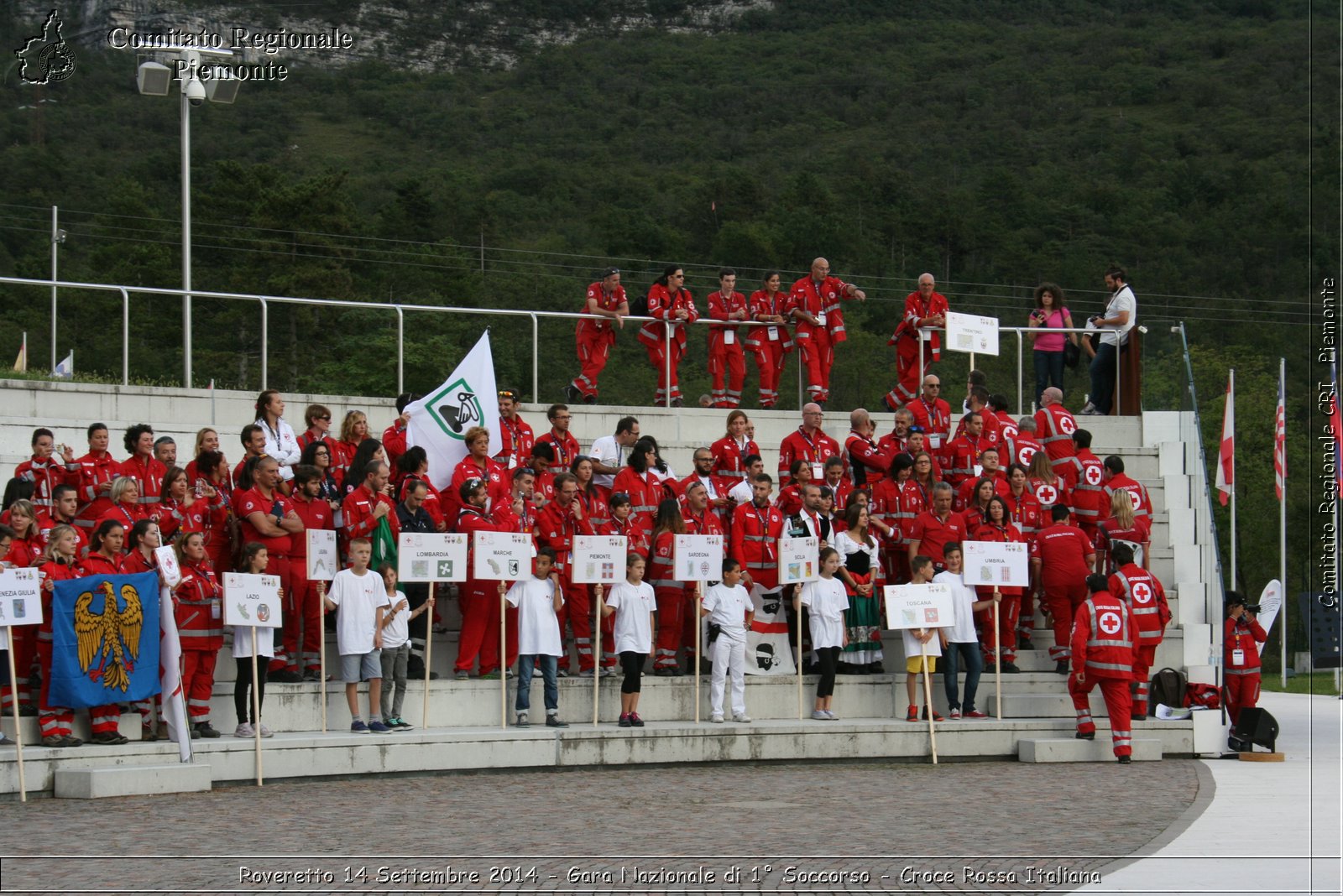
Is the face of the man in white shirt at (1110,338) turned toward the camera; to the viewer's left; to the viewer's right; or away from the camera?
to the viewer's left

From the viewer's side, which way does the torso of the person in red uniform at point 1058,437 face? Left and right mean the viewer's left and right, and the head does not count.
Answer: facing away from the viewer and to the left of the viewer

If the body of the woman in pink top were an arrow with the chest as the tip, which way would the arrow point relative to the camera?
toward the camera

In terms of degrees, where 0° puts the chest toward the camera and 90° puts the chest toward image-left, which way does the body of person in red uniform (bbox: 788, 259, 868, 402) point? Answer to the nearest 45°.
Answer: approximately 0°

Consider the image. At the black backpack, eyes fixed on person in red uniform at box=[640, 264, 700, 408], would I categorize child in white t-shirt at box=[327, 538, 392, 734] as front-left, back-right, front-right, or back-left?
front-left

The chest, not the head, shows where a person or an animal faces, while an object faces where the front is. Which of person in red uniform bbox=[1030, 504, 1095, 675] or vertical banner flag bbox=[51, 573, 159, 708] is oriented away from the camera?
the person in red uniform

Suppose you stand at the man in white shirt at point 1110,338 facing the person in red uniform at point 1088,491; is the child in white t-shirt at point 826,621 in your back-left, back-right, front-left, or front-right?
front-right

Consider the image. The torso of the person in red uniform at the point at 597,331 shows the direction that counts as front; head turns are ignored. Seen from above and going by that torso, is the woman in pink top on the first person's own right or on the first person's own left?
on the first person's own left

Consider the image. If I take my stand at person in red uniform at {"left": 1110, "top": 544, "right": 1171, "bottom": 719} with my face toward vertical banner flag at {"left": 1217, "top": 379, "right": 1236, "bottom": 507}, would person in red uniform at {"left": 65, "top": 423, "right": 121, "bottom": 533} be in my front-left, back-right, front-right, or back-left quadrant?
back-left

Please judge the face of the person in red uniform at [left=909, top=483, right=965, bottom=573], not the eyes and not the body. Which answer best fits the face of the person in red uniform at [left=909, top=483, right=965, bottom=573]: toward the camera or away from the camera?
toward the camera

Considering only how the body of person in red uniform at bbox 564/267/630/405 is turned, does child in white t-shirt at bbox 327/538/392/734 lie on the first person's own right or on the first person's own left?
on the first person's own right

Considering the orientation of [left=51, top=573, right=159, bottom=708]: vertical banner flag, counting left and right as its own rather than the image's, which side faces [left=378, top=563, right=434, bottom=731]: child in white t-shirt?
left

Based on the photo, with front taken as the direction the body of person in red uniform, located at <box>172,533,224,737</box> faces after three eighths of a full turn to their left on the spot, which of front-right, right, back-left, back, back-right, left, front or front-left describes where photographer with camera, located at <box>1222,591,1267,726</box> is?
right

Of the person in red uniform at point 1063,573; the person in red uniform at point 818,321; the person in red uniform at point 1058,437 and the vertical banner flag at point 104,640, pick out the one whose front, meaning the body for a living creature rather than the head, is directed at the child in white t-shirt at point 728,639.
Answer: the person in red uniform at point 818,321

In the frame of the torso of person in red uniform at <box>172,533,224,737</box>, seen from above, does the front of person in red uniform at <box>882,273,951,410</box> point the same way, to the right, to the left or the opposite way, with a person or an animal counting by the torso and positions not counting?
the same way

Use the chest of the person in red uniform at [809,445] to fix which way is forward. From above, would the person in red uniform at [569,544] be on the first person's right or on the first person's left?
on the first person's right

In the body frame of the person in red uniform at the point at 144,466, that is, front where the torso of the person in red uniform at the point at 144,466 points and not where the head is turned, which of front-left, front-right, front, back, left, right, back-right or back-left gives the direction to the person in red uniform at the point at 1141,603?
left

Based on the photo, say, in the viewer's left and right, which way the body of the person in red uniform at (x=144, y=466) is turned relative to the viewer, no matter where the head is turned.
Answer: facing the viewer

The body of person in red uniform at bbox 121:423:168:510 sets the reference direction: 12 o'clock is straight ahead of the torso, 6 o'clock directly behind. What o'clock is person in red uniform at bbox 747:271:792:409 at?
person in red uniform at bbox 747:271:792:409 is roughly at 8 o'clock from person in red uniform at bbox 121:423:168:510.

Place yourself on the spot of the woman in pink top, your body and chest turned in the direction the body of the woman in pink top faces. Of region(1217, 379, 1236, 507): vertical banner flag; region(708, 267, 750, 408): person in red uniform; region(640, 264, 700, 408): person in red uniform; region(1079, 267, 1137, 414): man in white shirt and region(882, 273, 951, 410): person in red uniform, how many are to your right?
3

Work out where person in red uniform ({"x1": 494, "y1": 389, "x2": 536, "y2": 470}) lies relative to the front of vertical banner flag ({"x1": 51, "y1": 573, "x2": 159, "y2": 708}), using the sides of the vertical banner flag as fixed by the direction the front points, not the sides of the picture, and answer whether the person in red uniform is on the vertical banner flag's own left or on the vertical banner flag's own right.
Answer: on the vertical banner flag's own left
